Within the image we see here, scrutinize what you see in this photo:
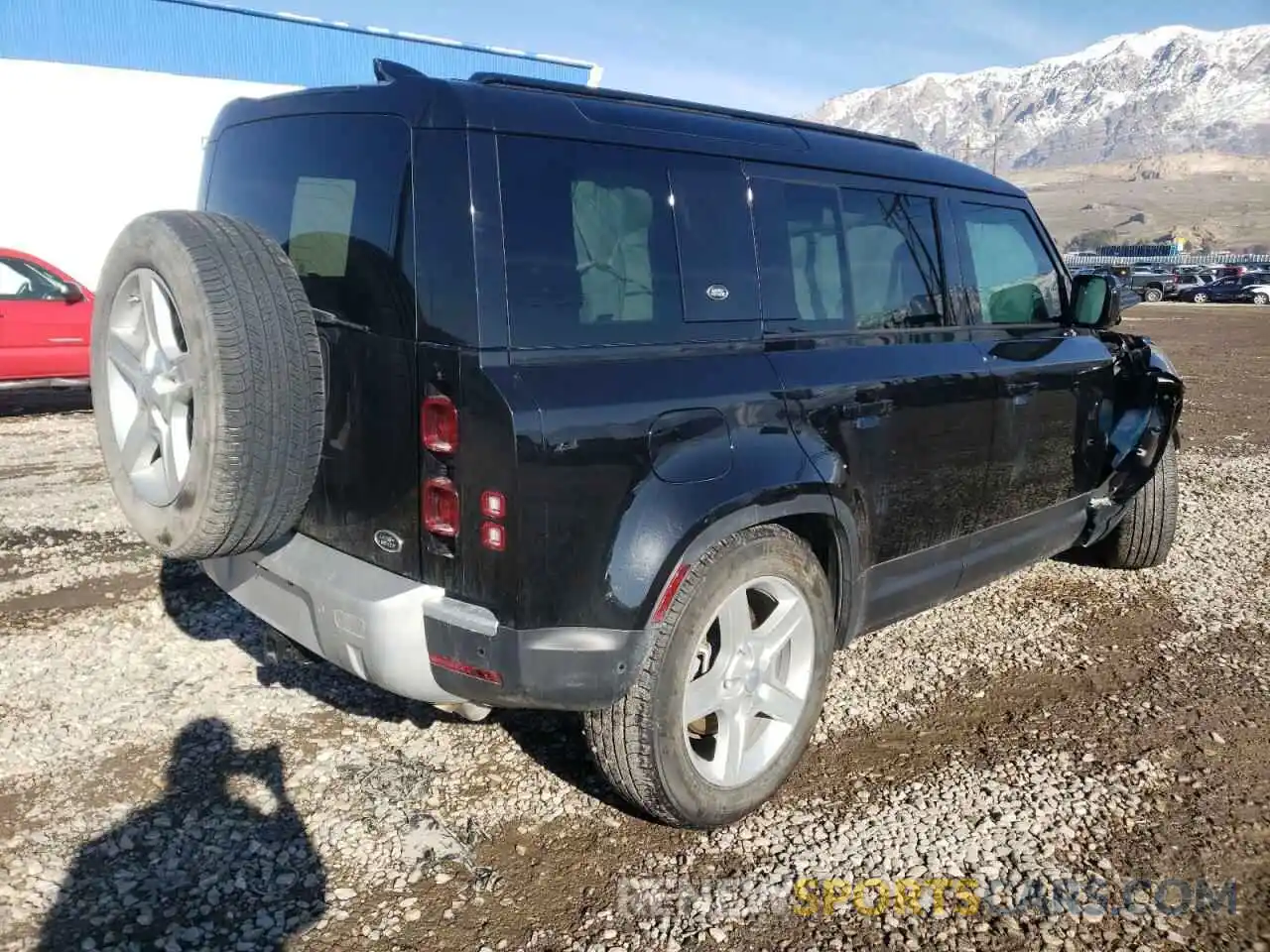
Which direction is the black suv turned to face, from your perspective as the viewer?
facing away from the viewer and to the right of the viewer

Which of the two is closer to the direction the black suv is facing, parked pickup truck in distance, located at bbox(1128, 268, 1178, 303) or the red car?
the parked pickup truck in distance

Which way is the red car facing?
to the viewer's right

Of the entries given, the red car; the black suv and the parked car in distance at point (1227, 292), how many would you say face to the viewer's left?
1

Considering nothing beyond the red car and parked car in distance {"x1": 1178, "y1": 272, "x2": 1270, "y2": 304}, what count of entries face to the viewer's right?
1

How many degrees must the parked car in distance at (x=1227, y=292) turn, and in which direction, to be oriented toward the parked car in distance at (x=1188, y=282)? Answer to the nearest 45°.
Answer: approximately 45° to its right

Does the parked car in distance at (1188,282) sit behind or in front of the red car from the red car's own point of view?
in front

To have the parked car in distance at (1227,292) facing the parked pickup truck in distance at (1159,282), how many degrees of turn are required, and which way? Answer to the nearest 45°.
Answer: approximately 45° to its right

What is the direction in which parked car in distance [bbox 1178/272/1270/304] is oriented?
to the viewer's left

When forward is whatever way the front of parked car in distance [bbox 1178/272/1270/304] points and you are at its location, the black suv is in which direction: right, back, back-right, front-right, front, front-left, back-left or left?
left

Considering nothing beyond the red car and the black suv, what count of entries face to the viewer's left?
0

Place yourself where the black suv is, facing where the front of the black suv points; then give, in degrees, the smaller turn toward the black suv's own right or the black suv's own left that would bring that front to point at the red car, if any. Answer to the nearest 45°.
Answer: approximately 90° to the black suv's own left

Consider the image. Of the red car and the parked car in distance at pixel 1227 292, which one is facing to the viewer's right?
the red car

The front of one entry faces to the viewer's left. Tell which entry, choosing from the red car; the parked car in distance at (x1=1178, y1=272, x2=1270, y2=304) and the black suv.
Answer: the parked car in distance
